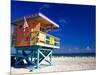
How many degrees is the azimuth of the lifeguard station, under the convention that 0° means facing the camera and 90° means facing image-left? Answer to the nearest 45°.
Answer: approximately 315°
